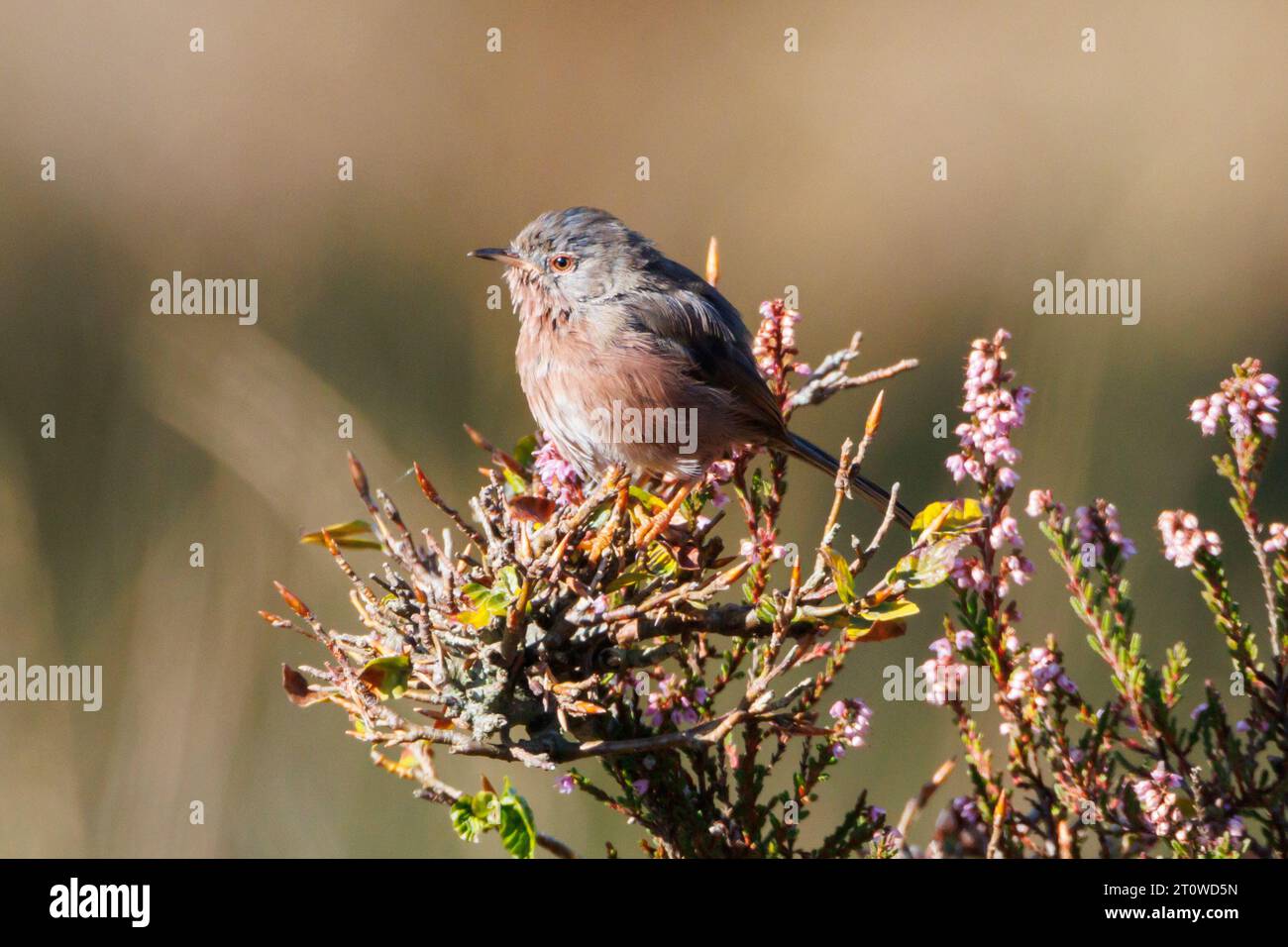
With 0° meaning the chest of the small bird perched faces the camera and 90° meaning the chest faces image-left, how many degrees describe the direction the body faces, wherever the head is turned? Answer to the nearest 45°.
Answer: approximately 90°
